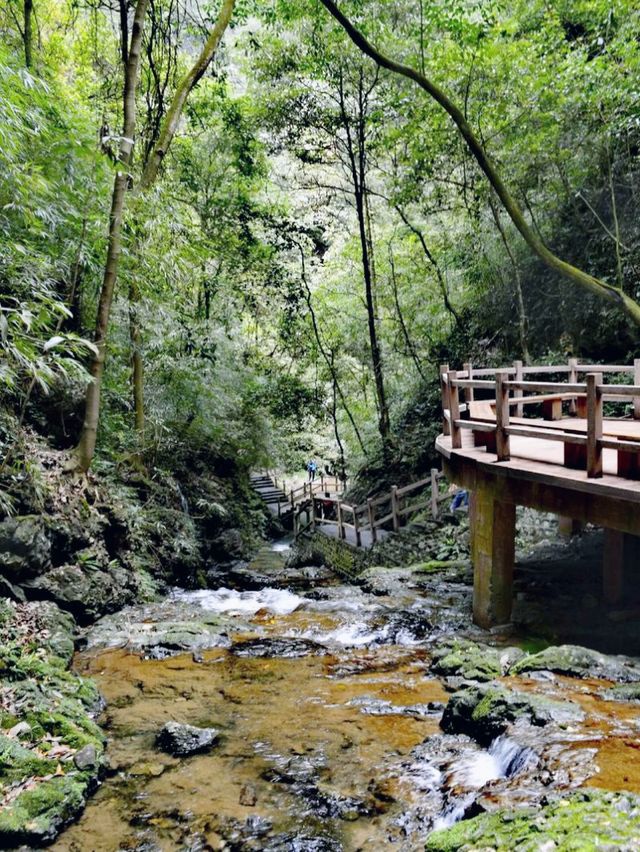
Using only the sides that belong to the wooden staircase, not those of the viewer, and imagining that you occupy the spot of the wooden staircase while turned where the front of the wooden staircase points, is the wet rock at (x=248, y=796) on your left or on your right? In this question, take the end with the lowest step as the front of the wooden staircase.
on your right

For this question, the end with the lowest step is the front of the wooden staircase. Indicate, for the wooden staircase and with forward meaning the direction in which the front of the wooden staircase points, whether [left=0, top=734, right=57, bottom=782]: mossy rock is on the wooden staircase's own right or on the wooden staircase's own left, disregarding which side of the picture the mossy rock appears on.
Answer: on the wooden staircase's own right

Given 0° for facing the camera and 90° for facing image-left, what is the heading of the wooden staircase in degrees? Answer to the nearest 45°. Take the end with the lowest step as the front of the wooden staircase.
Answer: approximately 315°
